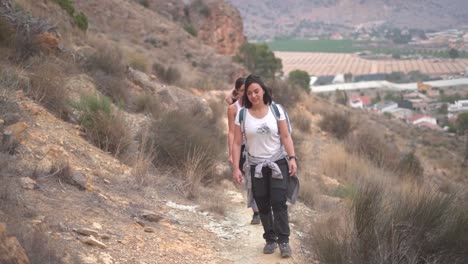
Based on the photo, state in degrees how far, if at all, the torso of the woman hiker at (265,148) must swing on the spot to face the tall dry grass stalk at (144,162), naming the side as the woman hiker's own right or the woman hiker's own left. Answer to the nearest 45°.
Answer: approximately 135° to the woman hiker's own right

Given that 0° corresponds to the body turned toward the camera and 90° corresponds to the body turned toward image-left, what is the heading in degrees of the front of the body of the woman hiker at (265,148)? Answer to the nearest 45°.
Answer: approximately 0°

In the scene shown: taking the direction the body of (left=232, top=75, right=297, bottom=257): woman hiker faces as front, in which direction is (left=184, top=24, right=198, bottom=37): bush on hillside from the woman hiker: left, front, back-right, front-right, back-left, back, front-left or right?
back

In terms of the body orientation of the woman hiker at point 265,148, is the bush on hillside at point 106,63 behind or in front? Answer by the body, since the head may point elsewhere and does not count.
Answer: behind

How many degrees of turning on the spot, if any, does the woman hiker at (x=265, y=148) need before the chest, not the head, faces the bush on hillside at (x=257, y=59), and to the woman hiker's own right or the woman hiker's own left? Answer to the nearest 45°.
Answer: approximately 180°

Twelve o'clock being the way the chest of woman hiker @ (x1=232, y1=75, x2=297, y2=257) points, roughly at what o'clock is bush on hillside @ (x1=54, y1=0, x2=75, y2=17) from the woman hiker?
The bush on hillside is roughly at 5 o'clock from the woman hiker.

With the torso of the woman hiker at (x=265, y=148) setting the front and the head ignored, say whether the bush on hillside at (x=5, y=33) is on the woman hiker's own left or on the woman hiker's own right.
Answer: on the woman hiker's own right

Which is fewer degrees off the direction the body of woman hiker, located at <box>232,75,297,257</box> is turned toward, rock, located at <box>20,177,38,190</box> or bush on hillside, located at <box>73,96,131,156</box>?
the rock

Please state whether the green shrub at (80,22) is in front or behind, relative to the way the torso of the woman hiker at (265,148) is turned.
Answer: behind

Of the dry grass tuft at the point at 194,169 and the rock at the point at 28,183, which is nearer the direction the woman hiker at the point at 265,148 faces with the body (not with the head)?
the rock

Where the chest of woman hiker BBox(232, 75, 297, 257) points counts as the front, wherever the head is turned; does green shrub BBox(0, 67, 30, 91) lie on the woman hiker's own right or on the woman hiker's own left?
on the woman hiker's own right

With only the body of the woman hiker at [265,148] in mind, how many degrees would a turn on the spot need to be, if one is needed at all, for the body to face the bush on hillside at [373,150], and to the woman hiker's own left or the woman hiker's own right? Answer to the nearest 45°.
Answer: approximately 180°

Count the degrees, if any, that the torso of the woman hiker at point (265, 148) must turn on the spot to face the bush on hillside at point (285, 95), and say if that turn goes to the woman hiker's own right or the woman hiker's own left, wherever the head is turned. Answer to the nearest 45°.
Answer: approximately 180°

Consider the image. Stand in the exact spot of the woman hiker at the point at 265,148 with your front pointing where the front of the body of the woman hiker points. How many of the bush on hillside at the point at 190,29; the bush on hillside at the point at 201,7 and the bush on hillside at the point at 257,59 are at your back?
3
